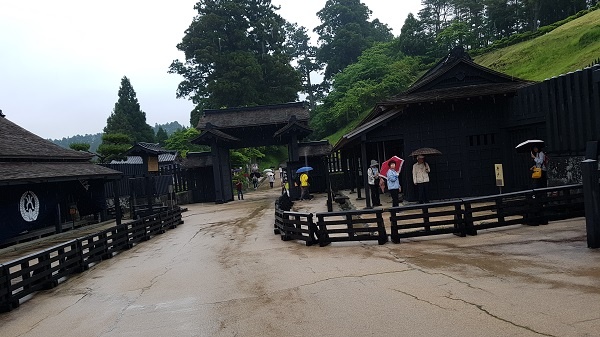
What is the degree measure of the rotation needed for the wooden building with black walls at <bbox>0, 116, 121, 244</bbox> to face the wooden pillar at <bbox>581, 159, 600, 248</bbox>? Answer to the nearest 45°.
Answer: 0° — it already faces it

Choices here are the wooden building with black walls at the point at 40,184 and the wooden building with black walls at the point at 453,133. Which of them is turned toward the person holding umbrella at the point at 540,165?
the wooden building with black walls at the point at 40,184

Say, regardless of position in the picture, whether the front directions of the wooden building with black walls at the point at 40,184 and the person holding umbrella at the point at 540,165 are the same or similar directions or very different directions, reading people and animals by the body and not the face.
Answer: very different directions

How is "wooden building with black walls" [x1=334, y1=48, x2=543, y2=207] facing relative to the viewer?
to the viewer's left

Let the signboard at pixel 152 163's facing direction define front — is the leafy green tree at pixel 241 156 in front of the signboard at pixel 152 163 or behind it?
behind

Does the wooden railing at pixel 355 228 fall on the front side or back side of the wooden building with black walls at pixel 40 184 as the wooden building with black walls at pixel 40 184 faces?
on the front side

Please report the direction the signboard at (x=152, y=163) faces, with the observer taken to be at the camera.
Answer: facing the viewer

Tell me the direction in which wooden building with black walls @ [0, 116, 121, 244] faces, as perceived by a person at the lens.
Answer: facing the viewer and to the right of the viewer

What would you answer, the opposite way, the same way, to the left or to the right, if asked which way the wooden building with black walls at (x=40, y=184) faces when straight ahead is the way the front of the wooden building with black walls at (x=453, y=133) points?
the opposite way
